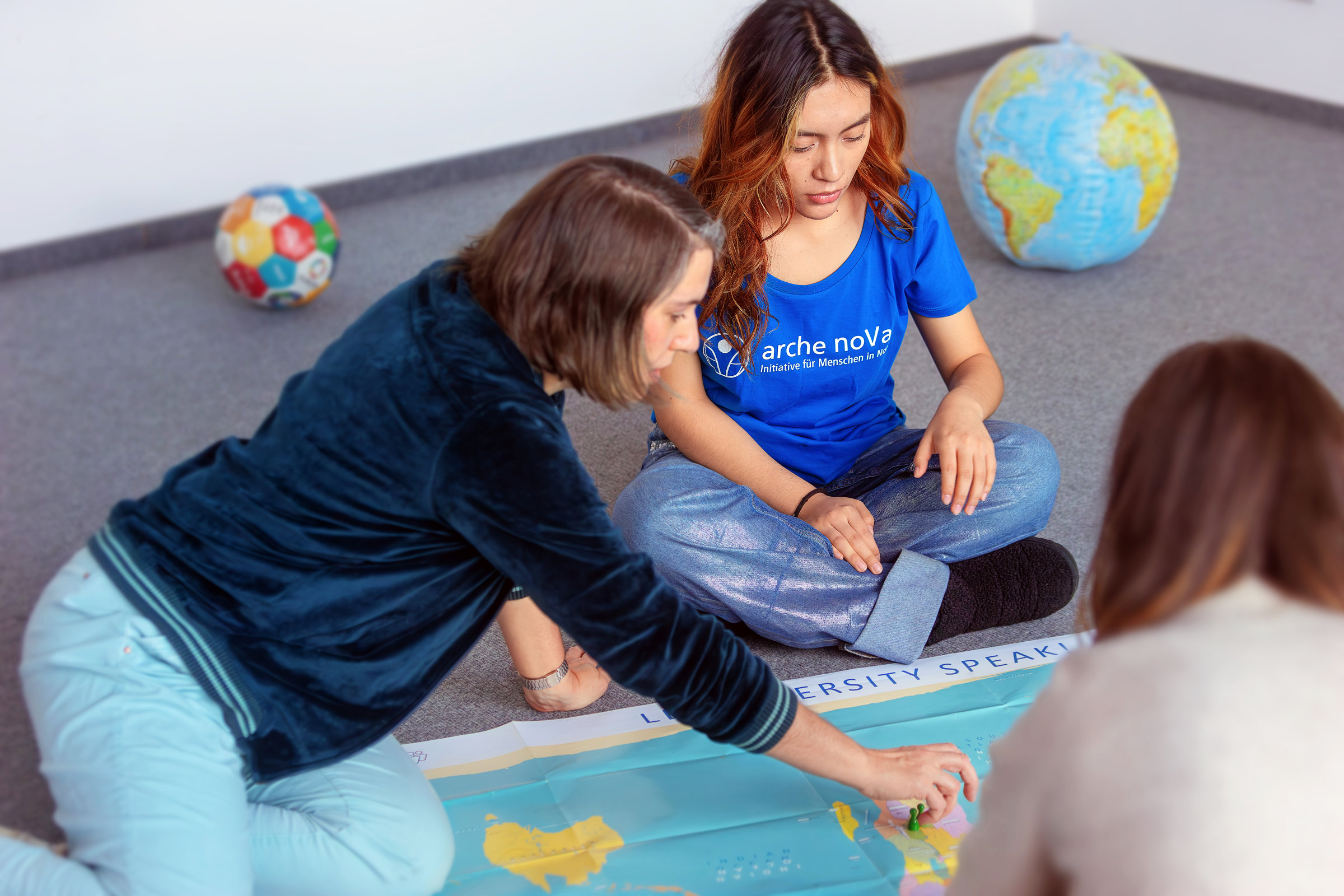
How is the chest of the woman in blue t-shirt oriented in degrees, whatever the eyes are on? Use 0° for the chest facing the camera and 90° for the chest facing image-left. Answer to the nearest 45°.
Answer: approximately 0°

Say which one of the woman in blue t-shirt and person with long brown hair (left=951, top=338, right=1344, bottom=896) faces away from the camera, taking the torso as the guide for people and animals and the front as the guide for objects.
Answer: the person with long brown hair

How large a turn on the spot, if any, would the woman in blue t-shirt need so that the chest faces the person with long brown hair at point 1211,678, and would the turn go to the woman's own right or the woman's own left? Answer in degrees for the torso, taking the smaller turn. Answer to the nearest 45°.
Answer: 0° — they already face them

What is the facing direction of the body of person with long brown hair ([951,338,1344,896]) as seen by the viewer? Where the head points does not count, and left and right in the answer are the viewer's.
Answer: facing away from the viewer

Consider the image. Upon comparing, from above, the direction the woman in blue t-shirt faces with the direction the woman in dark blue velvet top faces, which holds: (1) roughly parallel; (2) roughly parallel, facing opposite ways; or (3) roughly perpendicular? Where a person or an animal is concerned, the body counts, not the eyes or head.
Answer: roughly perpendicular

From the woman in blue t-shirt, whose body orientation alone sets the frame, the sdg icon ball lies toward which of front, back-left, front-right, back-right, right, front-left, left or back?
back-right

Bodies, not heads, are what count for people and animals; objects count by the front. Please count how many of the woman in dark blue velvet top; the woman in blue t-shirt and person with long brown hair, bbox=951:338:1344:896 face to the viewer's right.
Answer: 1

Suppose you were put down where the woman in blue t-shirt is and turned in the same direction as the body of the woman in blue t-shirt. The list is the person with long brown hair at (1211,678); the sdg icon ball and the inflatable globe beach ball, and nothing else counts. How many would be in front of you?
1

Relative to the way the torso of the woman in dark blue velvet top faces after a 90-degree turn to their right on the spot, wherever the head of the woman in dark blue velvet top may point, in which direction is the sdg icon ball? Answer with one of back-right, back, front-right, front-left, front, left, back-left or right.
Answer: back

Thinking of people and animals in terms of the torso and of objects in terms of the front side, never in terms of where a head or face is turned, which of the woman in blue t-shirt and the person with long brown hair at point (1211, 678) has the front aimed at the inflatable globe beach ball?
the person with long brown hair
